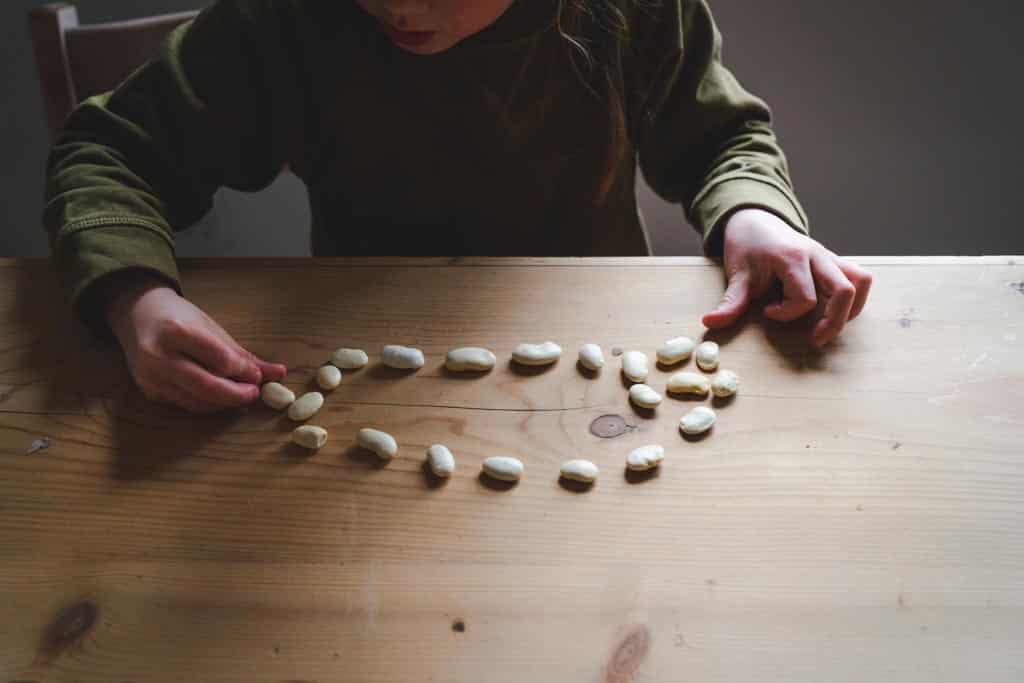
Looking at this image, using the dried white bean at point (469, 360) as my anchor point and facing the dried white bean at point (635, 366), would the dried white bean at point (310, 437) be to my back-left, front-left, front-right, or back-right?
back-right

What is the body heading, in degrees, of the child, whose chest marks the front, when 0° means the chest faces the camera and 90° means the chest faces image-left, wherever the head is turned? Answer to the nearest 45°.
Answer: approximately 0°
